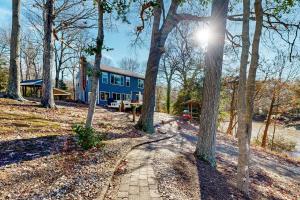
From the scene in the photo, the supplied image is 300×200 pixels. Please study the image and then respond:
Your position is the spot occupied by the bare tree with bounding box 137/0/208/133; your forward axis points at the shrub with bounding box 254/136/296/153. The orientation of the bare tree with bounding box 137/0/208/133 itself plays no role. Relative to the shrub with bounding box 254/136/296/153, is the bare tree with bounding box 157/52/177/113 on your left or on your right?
left

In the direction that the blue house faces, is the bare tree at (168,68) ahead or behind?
ahead

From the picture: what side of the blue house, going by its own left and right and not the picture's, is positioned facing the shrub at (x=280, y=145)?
front

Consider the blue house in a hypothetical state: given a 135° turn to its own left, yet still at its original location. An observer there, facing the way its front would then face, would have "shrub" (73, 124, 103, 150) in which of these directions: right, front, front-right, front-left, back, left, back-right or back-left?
back

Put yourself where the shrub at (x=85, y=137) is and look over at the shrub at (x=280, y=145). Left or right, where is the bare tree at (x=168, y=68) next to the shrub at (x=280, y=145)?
left
